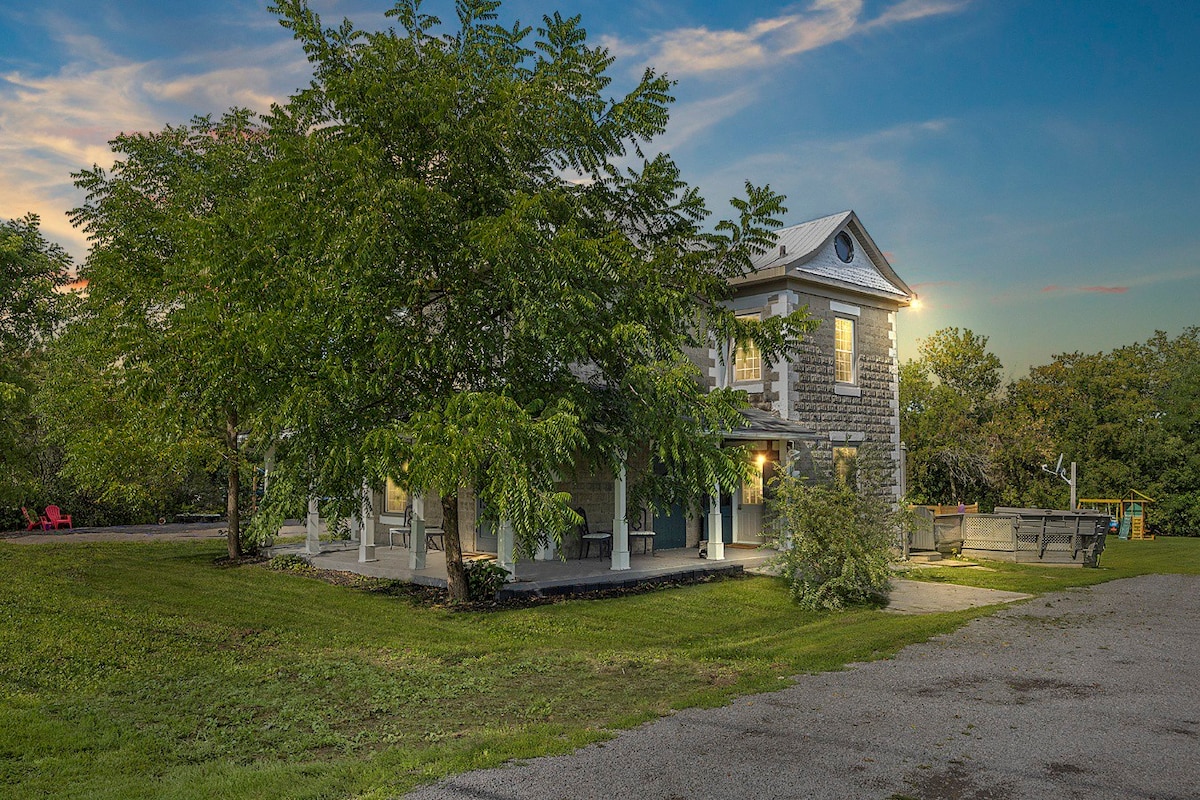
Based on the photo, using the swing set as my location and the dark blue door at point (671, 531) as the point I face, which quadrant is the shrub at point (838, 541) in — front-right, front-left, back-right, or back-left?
front-left

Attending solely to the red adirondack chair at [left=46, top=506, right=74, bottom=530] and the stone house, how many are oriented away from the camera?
0

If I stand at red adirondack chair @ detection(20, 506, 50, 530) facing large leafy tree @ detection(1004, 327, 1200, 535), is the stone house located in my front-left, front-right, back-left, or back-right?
front-right

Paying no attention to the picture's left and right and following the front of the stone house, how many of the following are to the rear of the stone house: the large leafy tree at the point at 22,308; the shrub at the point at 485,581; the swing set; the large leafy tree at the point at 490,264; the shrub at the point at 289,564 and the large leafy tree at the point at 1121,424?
2

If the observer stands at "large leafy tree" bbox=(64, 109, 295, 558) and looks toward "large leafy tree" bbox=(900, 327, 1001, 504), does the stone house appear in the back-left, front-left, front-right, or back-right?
front-right

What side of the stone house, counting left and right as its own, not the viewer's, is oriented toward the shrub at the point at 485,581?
front

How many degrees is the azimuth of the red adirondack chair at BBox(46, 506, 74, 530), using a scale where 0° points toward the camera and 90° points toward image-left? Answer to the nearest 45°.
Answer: approximately 315°

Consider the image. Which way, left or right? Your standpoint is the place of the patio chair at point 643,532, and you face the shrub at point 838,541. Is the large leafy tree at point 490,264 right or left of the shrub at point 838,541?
right

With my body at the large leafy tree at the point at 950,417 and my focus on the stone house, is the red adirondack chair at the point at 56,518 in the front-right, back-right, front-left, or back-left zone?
front-right

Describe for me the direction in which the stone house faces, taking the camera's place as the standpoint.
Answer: facing the viewer and to the left of the viewer

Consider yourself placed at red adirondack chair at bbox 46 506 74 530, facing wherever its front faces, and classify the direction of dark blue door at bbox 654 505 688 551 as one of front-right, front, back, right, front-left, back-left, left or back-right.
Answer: front
